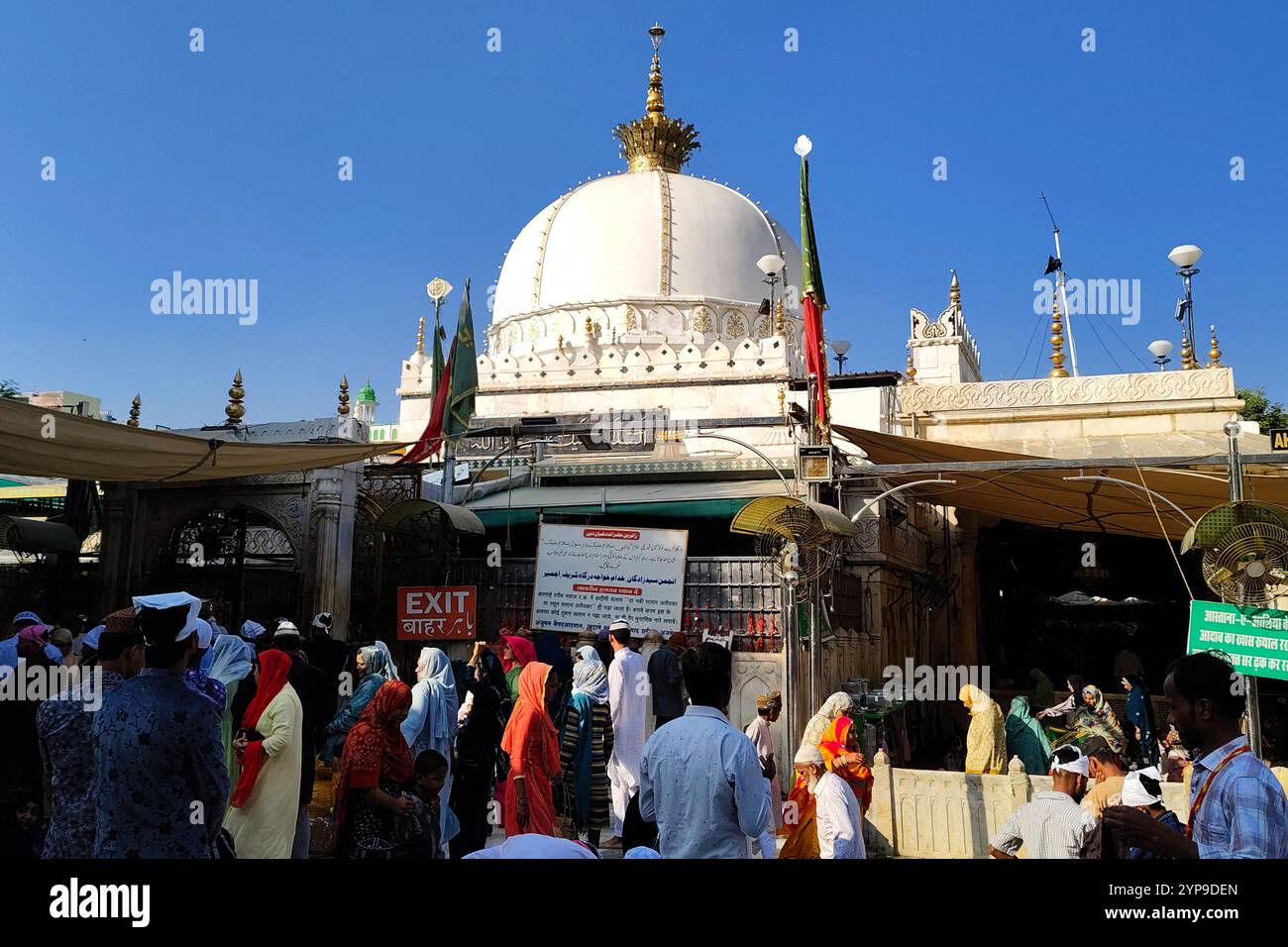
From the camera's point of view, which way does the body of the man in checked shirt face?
to the viewer's left

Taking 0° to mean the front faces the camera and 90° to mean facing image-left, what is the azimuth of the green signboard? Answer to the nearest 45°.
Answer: approximately 0°

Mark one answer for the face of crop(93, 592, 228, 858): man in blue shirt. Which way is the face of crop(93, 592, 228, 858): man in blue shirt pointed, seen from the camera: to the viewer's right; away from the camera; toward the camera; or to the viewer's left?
away from the camera
